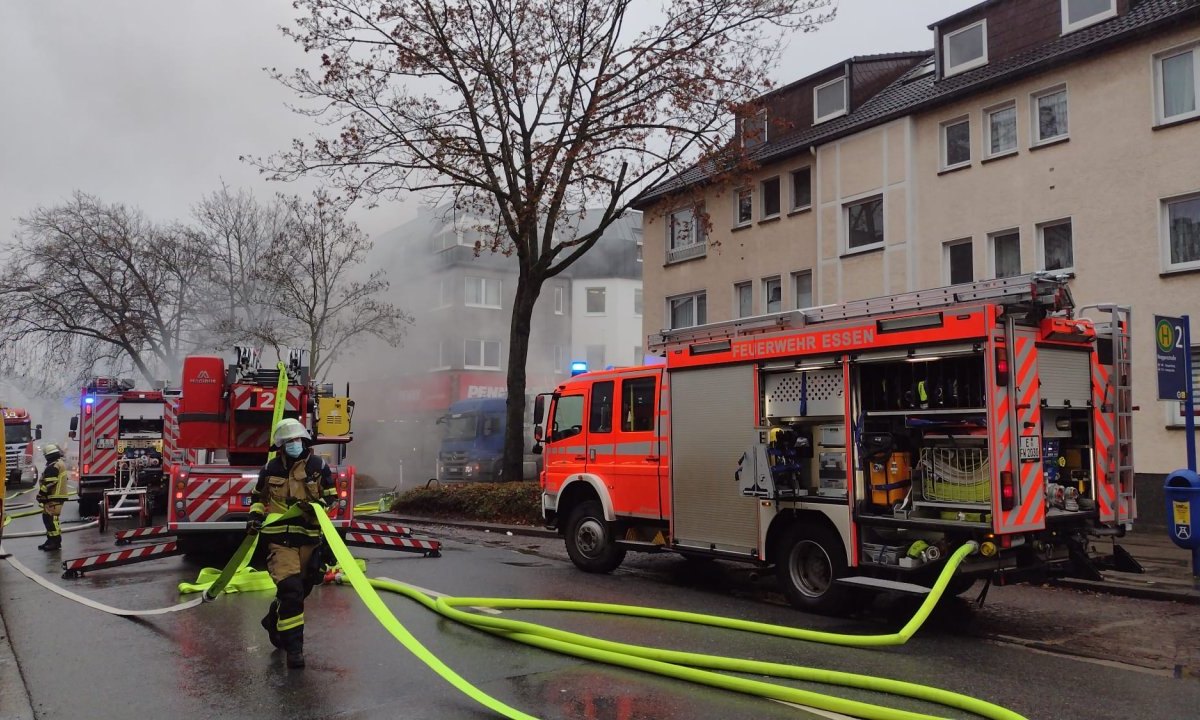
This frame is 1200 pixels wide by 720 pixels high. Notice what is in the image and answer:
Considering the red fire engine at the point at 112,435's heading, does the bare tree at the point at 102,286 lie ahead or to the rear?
ahead

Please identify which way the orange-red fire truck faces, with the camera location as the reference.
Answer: facing away from the viewer and to the left of the viewer

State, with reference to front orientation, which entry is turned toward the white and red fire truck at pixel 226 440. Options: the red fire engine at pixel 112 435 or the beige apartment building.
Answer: the beige apartment building

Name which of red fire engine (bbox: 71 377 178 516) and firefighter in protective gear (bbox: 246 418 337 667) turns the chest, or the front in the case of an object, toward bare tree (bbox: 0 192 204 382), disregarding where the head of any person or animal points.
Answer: the red fire engine

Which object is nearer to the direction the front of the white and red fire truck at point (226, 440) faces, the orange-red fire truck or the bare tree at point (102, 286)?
the bare tree

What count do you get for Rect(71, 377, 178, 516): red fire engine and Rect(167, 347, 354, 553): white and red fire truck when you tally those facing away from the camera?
2

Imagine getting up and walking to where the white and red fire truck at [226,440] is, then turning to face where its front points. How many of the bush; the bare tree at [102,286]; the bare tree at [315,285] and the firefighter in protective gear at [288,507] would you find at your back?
1

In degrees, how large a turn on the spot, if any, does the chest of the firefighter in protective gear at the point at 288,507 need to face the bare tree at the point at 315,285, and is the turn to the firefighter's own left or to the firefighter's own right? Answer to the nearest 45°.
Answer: approximately 180°

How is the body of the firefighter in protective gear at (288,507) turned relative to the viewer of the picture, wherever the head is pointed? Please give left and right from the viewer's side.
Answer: facing the viewer

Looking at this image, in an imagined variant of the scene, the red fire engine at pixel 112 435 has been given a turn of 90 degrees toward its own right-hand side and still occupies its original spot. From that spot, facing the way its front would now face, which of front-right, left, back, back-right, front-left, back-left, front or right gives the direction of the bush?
front-right

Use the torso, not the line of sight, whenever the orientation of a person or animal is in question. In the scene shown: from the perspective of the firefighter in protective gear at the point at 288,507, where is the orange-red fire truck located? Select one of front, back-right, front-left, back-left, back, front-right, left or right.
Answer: left

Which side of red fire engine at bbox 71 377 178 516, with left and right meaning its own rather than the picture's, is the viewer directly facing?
back

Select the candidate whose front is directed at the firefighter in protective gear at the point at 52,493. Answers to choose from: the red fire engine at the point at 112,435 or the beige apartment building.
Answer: the beige apartment building

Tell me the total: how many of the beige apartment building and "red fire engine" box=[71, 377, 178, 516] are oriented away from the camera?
1

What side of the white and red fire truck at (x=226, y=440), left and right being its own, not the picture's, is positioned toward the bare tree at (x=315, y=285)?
front

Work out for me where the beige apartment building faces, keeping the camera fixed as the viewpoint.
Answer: facing the viewer and to the left of the viewer

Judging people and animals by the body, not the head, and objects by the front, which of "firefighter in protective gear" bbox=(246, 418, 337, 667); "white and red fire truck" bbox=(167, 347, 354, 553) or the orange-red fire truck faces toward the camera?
the firefighter in protective gear

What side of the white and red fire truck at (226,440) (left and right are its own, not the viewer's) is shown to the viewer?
back

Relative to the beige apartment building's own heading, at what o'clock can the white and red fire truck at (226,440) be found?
The white and red fire truck is roughly at 12 o'clock from the beige apartment building.

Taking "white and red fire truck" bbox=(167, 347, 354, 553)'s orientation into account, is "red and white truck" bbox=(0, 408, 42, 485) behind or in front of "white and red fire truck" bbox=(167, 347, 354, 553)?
in front
